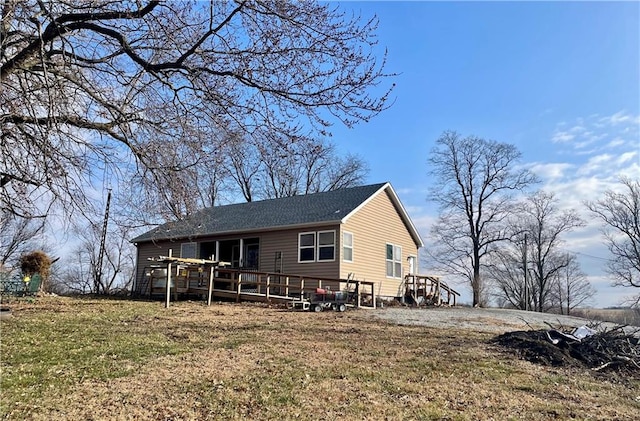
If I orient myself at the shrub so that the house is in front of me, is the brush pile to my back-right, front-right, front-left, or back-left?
front-right

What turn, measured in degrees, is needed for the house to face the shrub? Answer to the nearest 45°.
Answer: approximately 45° to its right

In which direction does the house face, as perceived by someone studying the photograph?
facing the viewer and to the left of the viewer

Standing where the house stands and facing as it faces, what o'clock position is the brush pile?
The brush pile is roughly at 10 o'clock from the house.

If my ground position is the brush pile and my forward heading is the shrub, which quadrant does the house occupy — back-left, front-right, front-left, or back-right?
front-right
